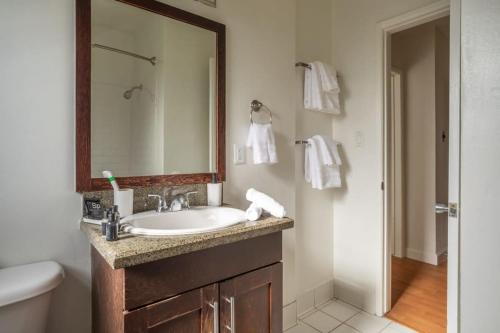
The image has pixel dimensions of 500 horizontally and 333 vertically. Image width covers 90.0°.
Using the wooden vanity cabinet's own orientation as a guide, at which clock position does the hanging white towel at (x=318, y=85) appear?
The hanging white towel is roughly at 9 o'clock from the wooden vanity cabinet.

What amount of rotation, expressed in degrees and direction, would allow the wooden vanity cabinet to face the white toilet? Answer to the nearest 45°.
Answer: approximately 135° to its right

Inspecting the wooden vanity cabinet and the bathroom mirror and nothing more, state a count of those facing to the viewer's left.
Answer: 0

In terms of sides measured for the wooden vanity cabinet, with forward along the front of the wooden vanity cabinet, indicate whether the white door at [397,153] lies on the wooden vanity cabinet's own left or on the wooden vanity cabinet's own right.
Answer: on the wooden vanity cabinet's own left

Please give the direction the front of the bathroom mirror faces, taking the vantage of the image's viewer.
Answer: facing the viewer and to the right of the viewer

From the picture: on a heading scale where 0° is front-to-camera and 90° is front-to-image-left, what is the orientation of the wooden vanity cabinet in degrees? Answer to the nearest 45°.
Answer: approximately 315°

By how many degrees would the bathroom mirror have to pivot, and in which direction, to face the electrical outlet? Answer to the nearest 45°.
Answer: approximately 45° to its left

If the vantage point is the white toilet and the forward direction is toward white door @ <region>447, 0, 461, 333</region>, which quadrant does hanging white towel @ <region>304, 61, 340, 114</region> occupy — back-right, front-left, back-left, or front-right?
front-left

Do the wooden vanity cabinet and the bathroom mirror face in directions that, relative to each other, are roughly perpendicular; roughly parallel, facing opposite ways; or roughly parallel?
roughly parallel
